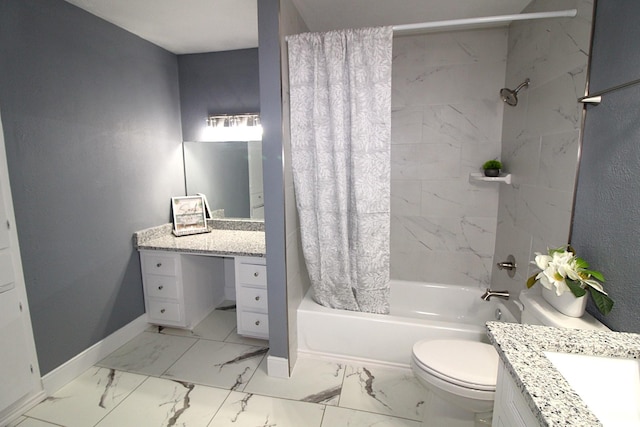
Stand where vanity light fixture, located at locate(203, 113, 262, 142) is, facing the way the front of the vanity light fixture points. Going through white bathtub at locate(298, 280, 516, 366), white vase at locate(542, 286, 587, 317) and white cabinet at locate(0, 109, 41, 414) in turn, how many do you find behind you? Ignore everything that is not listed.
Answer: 0

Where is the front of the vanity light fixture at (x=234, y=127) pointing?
toward the camera

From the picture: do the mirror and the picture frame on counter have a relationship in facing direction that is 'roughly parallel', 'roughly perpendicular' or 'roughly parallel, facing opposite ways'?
roughly parallel

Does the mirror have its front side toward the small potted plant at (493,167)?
no

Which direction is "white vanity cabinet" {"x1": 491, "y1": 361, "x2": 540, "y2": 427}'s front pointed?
to the viewer's left

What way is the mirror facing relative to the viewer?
toward the camera

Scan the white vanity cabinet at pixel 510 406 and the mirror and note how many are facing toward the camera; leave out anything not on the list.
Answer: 1

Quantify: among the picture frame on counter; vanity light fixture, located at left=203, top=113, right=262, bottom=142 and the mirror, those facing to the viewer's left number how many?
0

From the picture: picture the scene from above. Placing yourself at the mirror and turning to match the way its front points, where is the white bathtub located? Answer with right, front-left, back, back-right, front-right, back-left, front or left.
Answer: front-left

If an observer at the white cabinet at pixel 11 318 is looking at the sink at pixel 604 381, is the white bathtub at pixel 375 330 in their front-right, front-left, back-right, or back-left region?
front-left

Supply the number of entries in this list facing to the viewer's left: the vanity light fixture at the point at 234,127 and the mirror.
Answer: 0

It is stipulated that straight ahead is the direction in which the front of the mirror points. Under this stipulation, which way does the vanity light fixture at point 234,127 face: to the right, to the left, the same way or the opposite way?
the same way
